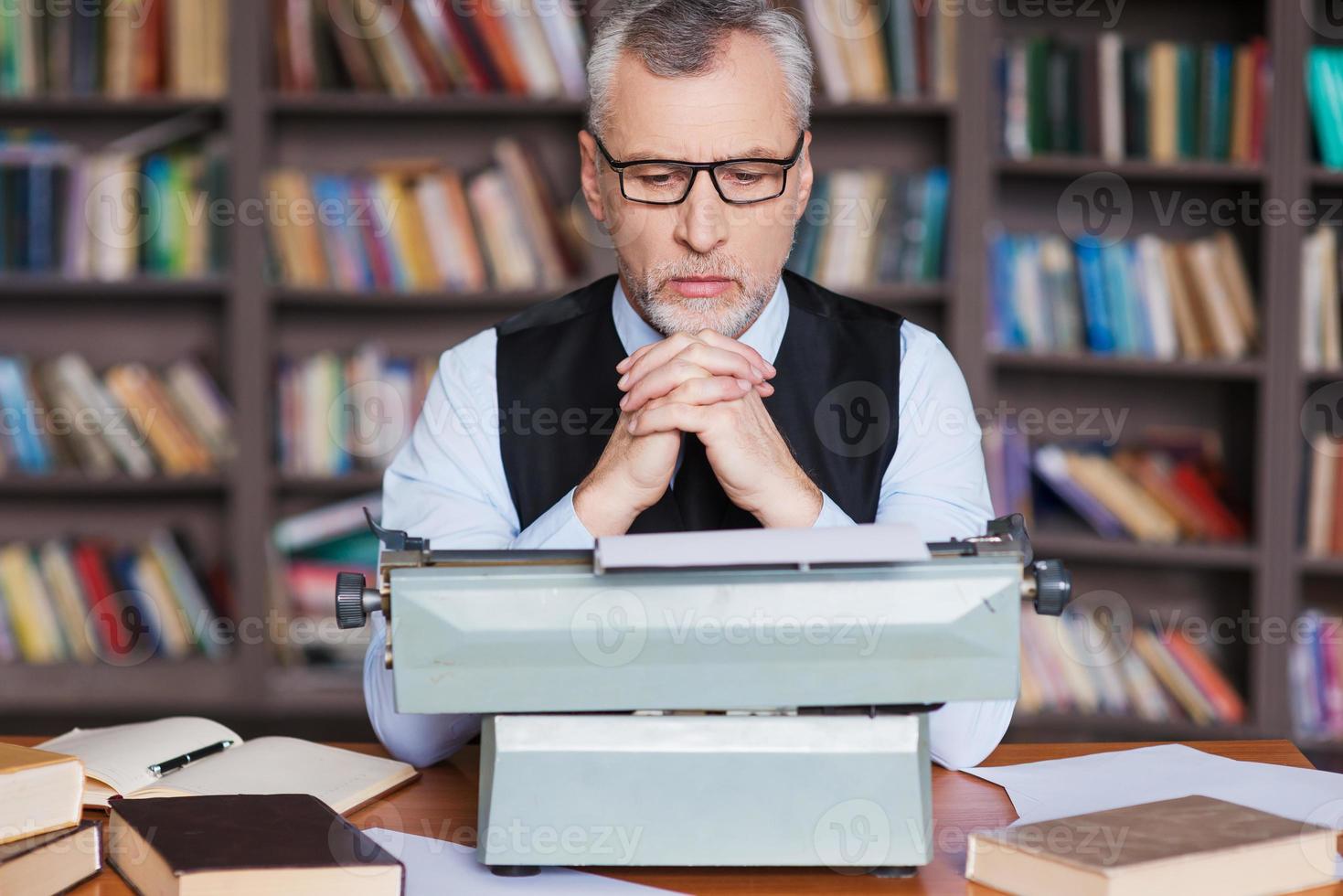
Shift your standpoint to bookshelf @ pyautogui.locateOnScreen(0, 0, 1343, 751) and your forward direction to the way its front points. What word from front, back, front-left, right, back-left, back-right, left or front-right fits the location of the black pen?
front

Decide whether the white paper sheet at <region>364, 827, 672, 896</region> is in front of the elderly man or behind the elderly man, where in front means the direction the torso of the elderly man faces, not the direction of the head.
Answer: in front

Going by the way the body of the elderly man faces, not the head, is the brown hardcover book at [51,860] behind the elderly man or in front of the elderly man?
in front

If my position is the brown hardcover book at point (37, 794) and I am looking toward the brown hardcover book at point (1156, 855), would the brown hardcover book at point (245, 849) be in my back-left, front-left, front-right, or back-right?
front-right

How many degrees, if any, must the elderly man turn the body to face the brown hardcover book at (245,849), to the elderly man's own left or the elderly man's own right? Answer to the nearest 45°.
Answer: approximately 45° to the elderly man's own right

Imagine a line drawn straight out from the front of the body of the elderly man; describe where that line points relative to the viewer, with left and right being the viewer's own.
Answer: facing the viewer

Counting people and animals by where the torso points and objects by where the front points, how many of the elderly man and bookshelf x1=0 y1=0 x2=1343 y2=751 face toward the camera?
2

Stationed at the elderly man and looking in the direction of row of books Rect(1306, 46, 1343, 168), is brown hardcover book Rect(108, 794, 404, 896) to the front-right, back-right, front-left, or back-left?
back-right

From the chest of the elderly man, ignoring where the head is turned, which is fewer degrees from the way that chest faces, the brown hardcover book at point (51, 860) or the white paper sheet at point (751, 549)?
the white paper sheet

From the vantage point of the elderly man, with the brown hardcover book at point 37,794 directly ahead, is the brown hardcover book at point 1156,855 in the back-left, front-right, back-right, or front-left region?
front-left

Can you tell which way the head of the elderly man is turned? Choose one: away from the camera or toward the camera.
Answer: toward the camera
